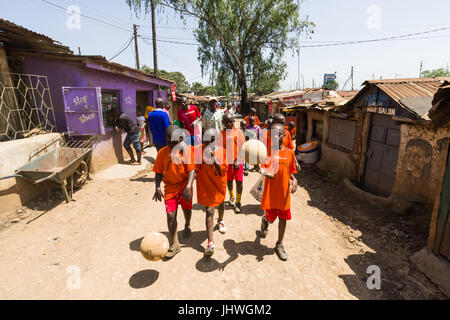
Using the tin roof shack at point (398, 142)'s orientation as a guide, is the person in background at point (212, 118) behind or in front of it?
in front

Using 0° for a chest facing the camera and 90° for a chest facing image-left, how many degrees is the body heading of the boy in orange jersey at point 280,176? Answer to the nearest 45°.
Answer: approximately 0°

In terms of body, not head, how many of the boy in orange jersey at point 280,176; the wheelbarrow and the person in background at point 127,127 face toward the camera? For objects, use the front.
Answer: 1

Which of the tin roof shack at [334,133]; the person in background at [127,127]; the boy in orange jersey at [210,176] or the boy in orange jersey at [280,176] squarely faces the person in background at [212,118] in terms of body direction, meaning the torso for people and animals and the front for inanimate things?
the tin roof shack

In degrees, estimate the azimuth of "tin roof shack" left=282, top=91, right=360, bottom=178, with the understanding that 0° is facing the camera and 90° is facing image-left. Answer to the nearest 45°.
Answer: approximately 45°

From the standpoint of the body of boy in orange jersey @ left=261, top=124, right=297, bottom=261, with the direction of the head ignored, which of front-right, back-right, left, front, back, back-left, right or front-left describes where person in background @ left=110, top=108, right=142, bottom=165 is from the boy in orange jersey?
back-right

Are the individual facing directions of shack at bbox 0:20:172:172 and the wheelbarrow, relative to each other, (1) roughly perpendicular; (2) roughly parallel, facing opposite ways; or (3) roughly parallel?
roughly perpendicular

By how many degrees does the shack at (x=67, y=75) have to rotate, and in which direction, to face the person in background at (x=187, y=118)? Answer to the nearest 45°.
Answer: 0° — it already faces them

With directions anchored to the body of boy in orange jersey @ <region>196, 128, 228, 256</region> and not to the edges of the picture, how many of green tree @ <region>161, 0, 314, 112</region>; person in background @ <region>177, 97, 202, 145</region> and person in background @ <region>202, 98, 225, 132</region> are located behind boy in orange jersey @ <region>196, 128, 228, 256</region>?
3

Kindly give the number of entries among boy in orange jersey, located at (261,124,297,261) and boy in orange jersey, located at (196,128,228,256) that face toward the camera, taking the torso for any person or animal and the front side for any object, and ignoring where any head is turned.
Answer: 2

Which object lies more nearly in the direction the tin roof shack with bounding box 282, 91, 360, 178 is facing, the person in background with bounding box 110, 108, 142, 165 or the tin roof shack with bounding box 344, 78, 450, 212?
the person in background

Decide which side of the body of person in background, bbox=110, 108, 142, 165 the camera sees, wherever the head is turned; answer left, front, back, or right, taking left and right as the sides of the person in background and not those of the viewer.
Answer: left

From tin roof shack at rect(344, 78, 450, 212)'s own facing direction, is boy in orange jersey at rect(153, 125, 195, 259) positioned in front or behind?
in front

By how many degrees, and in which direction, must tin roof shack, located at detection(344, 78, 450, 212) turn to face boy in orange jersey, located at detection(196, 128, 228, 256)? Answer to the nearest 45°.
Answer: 0° — it already faces them

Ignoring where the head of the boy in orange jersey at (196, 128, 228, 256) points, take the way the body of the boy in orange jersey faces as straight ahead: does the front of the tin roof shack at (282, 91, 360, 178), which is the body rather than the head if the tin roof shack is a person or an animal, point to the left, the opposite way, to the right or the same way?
to the right
